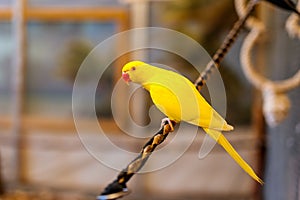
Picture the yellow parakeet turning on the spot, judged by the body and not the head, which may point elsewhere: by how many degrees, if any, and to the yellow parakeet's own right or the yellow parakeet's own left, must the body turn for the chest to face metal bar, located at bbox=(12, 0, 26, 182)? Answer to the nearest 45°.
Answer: approximately 45° to the yellow parakeet's own right

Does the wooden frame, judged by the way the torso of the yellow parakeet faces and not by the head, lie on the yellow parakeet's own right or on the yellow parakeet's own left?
on the yellow parakeet's own right

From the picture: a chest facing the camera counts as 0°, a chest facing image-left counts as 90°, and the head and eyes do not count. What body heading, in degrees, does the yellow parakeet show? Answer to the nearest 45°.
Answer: approximately 90°
